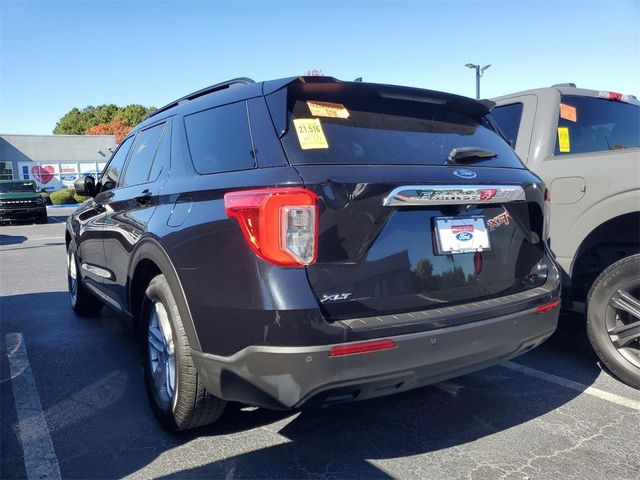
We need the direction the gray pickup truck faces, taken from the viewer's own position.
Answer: facing away from the viewer and to the left of the viewer

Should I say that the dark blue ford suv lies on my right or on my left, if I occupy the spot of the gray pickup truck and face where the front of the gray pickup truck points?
on my left

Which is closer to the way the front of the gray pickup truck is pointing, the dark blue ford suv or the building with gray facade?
the building with gray facade

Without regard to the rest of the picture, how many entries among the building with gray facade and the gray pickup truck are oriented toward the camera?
1

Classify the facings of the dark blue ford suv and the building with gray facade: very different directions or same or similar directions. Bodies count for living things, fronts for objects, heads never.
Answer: very different directions

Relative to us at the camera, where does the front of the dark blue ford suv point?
facing away from the viewer and to the left of the viewer
